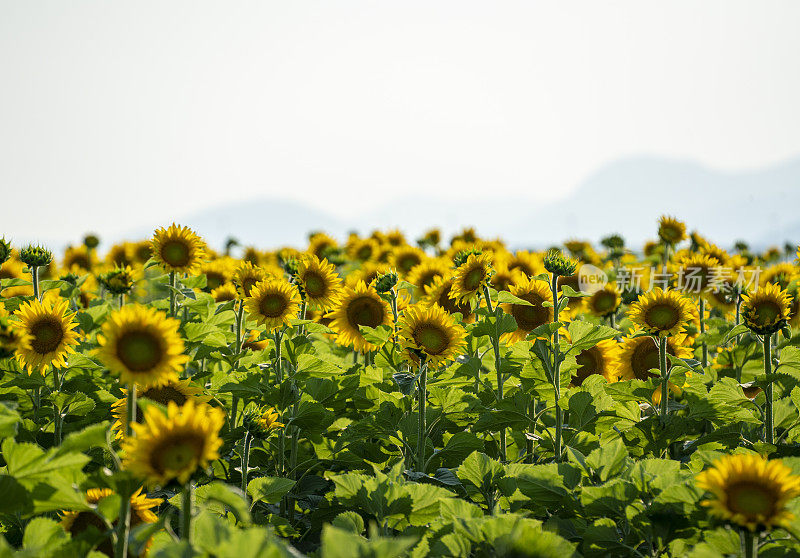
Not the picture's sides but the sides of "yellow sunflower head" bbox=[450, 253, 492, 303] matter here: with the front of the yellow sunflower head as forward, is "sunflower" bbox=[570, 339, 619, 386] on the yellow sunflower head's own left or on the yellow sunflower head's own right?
on the yellow sunflower head's own left

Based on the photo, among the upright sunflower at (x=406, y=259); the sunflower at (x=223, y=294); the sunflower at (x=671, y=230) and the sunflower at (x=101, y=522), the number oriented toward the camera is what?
4

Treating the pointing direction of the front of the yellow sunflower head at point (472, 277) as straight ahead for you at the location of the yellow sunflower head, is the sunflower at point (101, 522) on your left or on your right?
on your right

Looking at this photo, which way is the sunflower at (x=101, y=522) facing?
toward the camera

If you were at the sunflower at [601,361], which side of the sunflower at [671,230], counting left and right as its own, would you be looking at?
front

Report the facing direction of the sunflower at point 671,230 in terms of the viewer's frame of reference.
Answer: facing the viewer

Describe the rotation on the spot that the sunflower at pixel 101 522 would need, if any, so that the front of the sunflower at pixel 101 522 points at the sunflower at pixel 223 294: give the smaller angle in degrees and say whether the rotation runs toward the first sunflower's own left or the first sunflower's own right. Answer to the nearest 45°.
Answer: approximately 180°

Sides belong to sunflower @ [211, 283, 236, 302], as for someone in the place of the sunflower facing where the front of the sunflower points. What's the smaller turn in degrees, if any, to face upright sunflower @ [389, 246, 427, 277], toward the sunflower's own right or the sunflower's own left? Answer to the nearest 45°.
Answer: approximately 90° to the sunflower's own left
